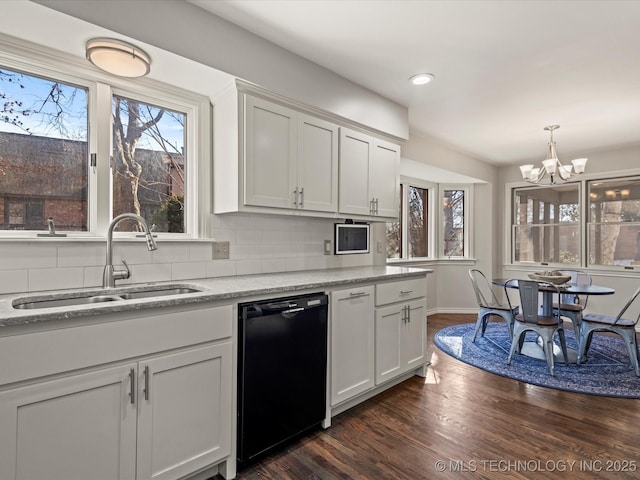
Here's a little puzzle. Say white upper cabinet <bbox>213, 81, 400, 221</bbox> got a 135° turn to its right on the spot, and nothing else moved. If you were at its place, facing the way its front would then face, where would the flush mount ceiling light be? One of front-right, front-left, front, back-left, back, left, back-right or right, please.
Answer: front-left

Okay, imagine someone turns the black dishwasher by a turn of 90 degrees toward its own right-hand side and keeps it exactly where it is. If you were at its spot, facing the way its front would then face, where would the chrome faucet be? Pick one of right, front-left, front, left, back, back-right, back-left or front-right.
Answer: front-right

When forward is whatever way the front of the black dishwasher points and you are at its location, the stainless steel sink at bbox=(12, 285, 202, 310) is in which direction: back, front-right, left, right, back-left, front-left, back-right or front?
back-right

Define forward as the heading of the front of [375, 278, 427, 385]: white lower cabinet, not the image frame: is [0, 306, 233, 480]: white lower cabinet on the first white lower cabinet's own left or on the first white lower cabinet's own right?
on the first white lower cabinet's own right

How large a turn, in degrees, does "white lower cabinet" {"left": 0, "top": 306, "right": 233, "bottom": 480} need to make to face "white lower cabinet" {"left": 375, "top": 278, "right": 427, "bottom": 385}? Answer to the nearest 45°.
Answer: approximately 45° to its left

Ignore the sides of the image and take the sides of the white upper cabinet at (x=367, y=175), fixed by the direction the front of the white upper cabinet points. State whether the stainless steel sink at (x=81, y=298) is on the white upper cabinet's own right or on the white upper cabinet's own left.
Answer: on the white upper cabinet's own right

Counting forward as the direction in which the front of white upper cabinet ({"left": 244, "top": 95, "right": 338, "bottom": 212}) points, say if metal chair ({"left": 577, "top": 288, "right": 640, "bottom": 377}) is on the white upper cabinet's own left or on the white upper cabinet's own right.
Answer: on the white upper cabinet's own left

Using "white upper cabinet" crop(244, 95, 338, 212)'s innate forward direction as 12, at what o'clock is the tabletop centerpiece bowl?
The tabletop centerpiece bowl is roughly at 10 o'clock from the white upper cabinet.

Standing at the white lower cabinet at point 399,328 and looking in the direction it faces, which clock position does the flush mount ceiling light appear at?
The flush mount ceiling light is roughly at 3 o'clock from the white lower cabinet.

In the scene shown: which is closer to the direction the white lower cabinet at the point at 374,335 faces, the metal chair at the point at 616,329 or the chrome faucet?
the metal chair

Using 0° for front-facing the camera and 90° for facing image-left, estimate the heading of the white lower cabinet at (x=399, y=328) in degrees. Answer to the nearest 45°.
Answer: approximately 315°

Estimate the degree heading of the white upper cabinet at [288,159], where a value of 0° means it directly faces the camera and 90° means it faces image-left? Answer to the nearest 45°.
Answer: approximately 315°
